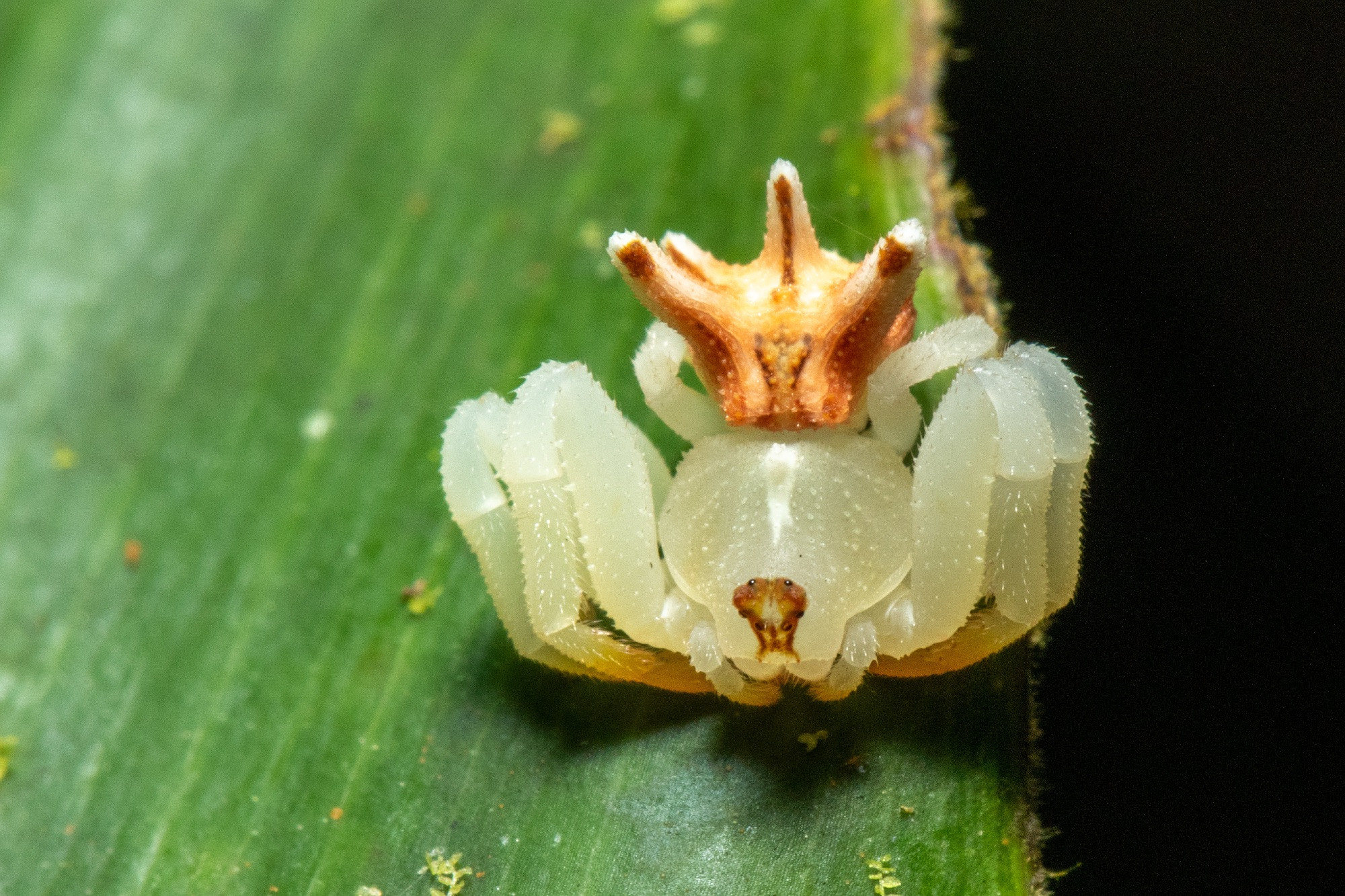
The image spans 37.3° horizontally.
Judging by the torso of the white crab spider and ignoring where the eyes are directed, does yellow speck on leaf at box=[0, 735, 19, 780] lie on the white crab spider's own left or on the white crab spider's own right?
on the white crab spider's own right

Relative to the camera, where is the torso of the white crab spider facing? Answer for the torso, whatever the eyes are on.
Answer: toward the camera
